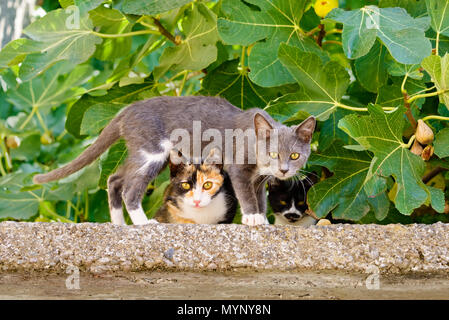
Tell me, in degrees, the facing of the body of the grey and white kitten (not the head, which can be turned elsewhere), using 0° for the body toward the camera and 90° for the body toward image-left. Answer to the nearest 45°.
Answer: approximately 270°

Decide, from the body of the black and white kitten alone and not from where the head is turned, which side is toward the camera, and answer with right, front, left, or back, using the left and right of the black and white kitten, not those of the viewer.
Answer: front

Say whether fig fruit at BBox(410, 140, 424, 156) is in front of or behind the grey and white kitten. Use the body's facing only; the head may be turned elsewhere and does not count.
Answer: in front

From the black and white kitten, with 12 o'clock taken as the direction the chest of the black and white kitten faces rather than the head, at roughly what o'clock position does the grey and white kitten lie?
The grey and white kitten is roughly at 3 o'clock from the black and white kitten.

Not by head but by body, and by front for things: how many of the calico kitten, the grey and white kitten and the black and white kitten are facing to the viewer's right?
1

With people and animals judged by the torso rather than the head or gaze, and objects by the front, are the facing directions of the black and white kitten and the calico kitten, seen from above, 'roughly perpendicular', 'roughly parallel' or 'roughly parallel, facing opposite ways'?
roughly parallel

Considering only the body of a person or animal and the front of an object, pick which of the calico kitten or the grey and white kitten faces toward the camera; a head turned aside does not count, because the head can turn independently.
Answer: the calico kitten

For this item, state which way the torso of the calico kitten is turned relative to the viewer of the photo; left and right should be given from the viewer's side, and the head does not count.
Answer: facing the viewer

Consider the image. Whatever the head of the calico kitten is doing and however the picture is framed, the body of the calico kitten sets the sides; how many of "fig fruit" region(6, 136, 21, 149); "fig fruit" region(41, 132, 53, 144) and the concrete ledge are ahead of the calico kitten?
1

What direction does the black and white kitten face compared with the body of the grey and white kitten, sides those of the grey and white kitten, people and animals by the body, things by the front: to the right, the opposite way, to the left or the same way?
to the right
